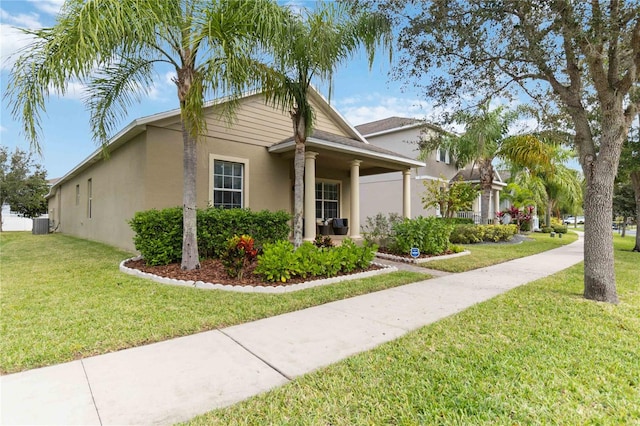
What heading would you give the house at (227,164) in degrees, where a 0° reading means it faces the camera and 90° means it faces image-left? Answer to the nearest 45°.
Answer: approximately 315°

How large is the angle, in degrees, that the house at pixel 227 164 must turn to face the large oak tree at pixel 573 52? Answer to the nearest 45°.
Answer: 0° — it already faces it

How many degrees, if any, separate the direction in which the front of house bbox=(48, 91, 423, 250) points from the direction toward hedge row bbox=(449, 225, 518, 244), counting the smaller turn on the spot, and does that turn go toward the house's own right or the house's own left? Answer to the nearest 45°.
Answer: approximately 45° to the house's own left

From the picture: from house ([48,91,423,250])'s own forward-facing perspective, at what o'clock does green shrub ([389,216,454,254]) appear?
The green shrub is roughly at 11 o'clock from the house.

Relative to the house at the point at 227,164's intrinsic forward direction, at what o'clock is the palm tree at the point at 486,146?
The palm tree is roughly at 10 o'clock from the house.

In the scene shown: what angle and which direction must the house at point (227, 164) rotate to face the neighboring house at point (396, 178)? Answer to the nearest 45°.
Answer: approximately 90° to its left

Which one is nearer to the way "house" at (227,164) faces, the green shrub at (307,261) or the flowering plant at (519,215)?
the green shrub

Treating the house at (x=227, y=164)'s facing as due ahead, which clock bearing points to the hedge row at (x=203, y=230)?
The hedge row is roughly at 2 o'clock from the house.

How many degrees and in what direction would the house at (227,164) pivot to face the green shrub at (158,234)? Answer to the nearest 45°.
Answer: approximately 90° to its right
